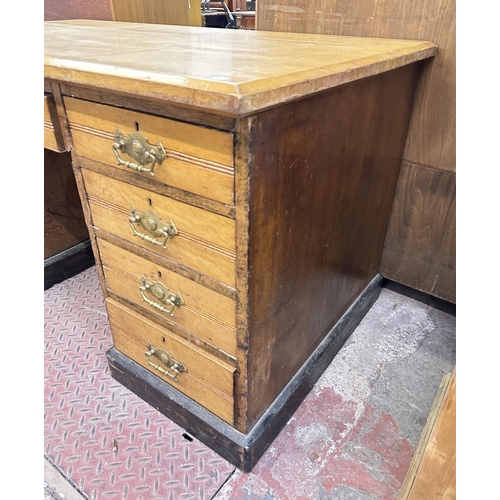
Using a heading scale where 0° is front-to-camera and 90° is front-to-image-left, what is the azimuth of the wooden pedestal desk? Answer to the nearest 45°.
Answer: approximately 45°
